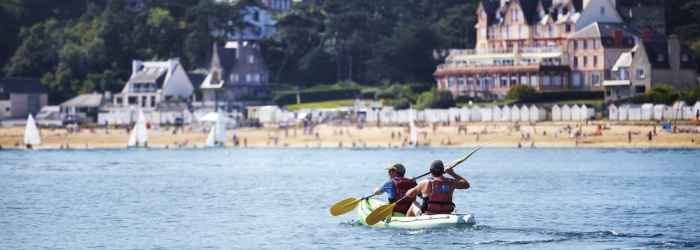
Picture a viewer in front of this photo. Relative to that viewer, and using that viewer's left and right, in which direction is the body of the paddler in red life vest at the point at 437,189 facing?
facing away from the viewer and to the left of the viewer

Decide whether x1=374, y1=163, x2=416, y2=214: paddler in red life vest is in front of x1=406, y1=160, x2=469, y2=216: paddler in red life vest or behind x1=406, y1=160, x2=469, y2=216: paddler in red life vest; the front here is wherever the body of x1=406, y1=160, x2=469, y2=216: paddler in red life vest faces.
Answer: in front

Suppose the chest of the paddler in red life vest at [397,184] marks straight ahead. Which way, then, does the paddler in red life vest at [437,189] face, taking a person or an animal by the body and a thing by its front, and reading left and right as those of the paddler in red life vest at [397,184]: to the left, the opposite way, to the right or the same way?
the same way

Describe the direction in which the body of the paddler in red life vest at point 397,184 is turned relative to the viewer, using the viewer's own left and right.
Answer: facing away from the viewer and to the left of the viewer

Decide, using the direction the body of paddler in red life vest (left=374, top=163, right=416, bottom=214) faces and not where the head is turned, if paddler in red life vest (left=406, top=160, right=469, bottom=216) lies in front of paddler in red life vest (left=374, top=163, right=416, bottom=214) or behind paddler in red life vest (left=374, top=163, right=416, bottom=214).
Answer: behind

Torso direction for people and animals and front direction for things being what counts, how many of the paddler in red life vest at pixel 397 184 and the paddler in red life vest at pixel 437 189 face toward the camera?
0
